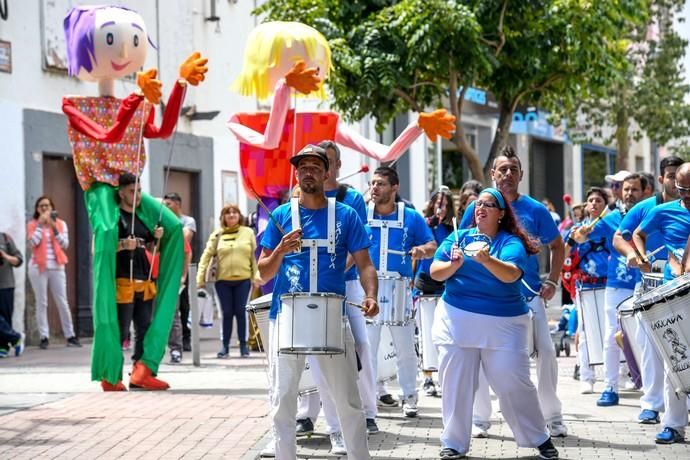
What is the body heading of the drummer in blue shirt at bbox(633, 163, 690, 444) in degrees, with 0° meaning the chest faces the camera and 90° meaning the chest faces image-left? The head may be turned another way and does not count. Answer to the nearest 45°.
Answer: approximately 45°

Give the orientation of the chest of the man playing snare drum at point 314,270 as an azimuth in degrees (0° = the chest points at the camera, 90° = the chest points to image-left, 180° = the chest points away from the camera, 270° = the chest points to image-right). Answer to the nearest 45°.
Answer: approximately 0°

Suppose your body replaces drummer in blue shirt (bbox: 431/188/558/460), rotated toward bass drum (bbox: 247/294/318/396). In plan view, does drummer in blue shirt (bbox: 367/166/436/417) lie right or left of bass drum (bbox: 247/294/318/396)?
right

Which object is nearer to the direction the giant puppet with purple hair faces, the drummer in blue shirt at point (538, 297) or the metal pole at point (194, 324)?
the drummer in blue shirt

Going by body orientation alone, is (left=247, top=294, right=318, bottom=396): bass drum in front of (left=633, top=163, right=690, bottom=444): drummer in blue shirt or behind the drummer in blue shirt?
in front

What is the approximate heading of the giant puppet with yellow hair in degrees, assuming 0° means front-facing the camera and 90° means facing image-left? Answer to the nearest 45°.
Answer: approximately 315°

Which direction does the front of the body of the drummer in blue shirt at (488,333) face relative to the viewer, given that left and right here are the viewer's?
facing the viewer and to the left of the viewer

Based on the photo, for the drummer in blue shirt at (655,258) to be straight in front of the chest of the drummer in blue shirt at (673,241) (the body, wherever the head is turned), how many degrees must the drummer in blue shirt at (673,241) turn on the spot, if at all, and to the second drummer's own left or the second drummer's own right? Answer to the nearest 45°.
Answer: approximately 135° to the second drummer's own right

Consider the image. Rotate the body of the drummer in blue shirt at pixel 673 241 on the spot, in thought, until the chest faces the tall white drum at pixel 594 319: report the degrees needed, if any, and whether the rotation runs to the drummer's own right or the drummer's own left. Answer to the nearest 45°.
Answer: approximately 135° to the drummer's own right

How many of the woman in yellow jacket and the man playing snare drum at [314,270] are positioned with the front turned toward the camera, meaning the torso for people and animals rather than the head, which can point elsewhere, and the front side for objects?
2
